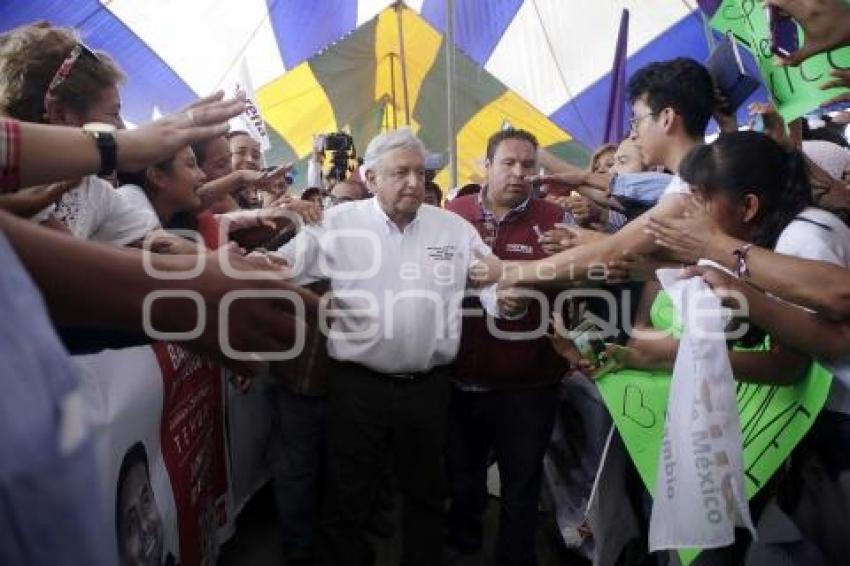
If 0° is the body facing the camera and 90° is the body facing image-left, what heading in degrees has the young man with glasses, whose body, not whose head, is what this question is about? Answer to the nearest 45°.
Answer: approximately 90°

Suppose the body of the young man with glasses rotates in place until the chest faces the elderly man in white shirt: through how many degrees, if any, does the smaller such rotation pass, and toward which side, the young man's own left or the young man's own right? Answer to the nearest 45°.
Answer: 0° — they already face them
